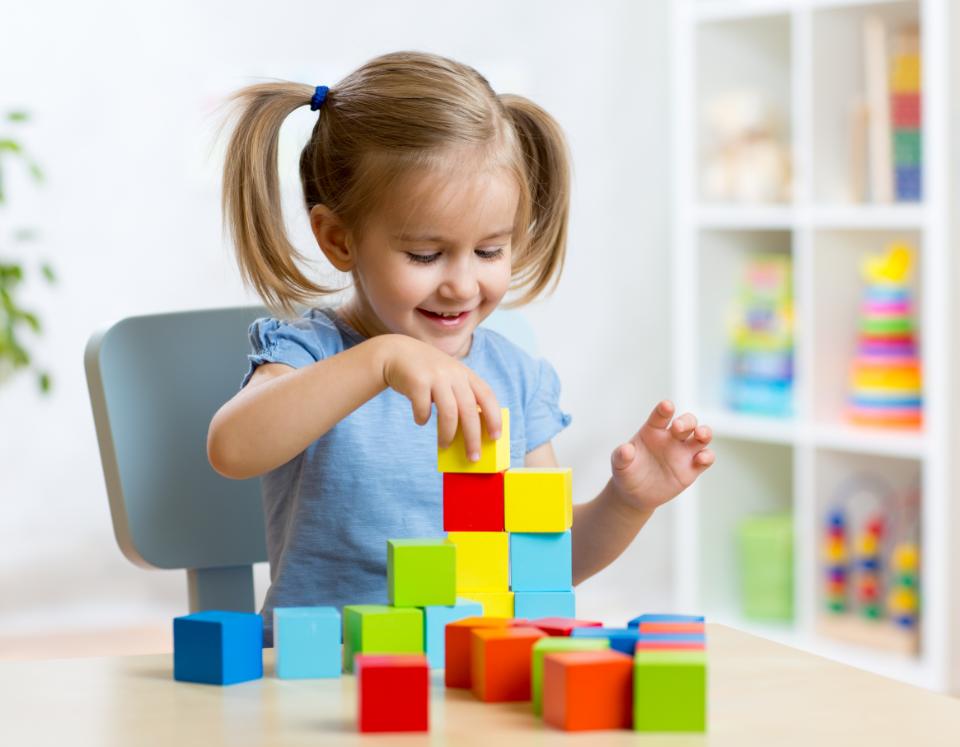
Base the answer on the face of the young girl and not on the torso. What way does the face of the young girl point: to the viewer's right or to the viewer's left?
to the viewer's right

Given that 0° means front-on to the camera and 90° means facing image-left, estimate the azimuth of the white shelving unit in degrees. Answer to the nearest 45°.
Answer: approximately 45°
